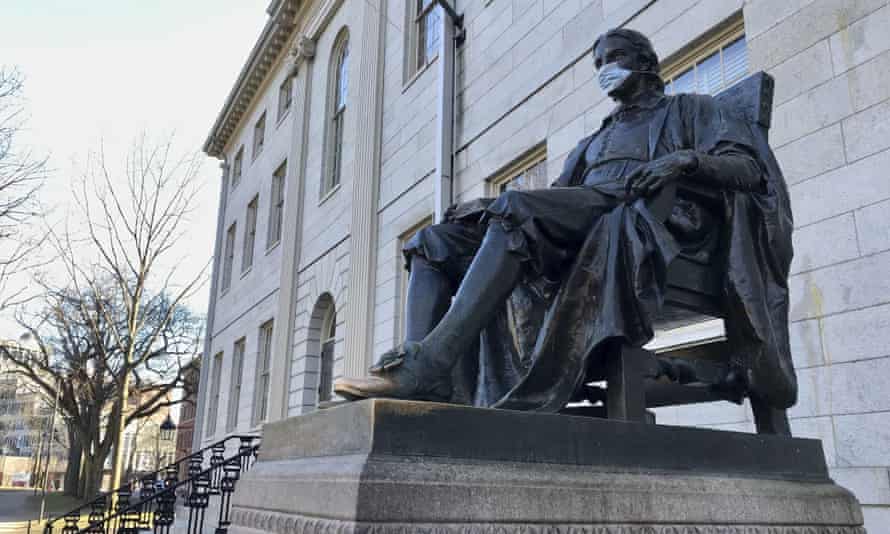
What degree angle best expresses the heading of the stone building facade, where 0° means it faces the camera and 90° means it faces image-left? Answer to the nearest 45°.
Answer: approximately 45°

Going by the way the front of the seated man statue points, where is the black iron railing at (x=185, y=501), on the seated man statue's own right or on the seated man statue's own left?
on the seated man statue's own right

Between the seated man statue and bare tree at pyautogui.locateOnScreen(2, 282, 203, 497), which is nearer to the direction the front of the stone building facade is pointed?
the seated man statue

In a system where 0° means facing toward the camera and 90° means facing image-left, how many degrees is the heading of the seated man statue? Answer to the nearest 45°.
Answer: approximately 45°

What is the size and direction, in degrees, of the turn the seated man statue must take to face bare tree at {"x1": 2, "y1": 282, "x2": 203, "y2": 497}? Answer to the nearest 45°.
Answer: approximately 90° to its right

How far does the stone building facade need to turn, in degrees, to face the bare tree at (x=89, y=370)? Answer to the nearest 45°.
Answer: approximately 90° to its right
